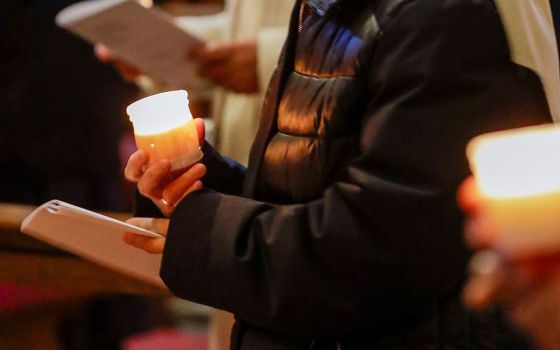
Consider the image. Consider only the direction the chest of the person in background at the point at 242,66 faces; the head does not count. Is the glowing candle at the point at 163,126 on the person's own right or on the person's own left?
on the person's own left

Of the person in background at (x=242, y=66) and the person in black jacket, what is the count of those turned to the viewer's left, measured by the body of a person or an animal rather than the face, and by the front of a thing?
2

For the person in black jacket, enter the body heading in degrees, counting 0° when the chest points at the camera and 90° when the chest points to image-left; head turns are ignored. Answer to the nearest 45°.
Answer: approximately 90°

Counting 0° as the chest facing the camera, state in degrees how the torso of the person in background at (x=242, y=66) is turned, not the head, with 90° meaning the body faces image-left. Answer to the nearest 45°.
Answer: approximately 90°

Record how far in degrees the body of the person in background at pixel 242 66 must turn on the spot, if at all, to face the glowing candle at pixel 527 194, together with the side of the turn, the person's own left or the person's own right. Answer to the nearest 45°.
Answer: approximately 90° to the person's own left

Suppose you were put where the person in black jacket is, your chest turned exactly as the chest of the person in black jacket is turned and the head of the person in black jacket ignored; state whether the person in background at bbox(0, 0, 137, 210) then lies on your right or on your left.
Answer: on your right

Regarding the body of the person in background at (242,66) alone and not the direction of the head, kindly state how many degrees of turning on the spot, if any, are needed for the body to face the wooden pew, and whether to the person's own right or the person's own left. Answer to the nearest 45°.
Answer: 0° — they already face it

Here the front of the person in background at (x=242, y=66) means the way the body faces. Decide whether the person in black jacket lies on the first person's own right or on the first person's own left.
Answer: on the first person's own left
